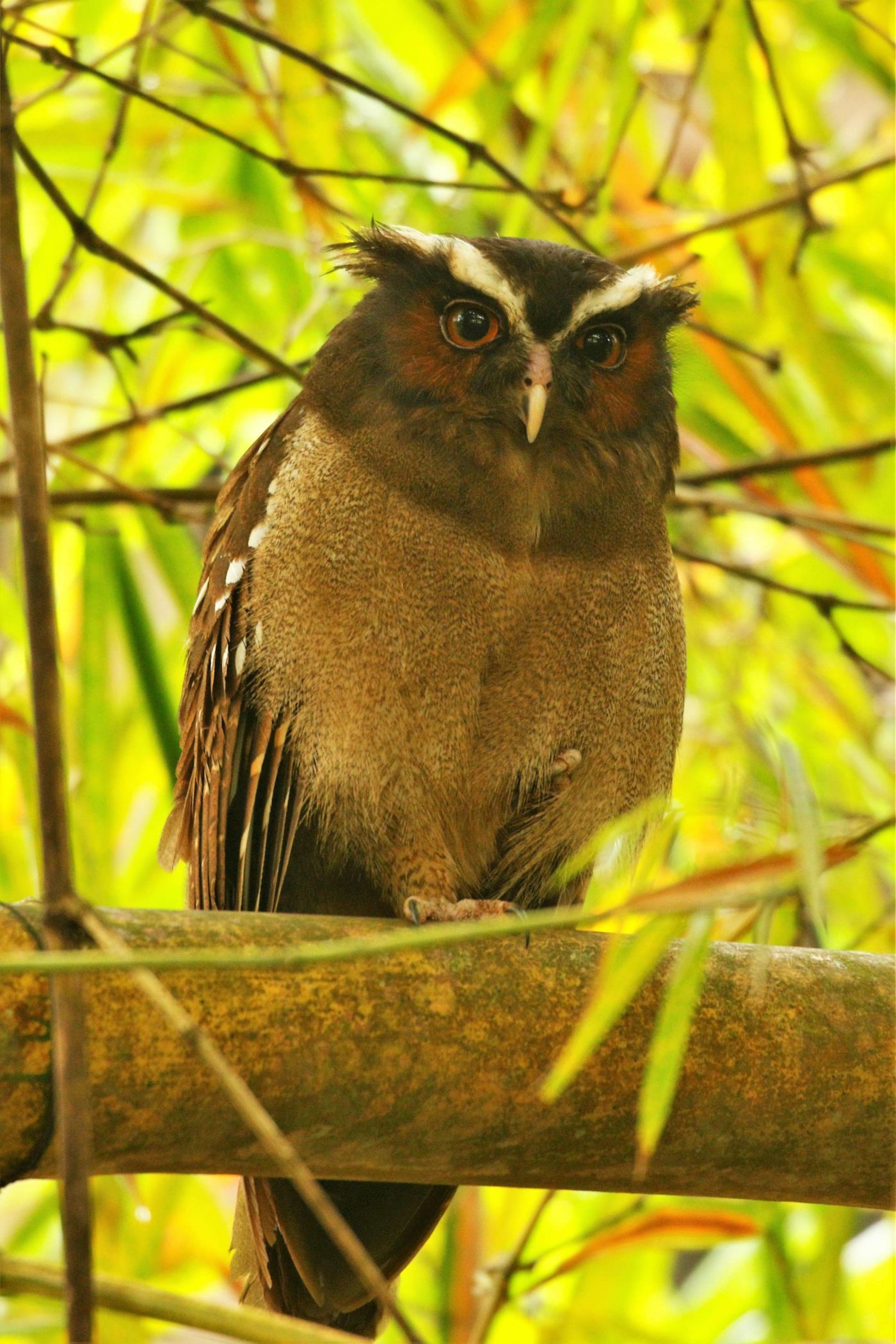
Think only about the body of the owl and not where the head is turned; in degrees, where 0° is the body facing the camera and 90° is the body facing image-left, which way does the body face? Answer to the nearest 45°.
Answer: approximately 315°

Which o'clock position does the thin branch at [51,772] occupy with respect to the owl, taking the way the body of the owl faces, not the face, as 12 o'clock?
The thin branch is roughly at 2 o'clock from the owl.
